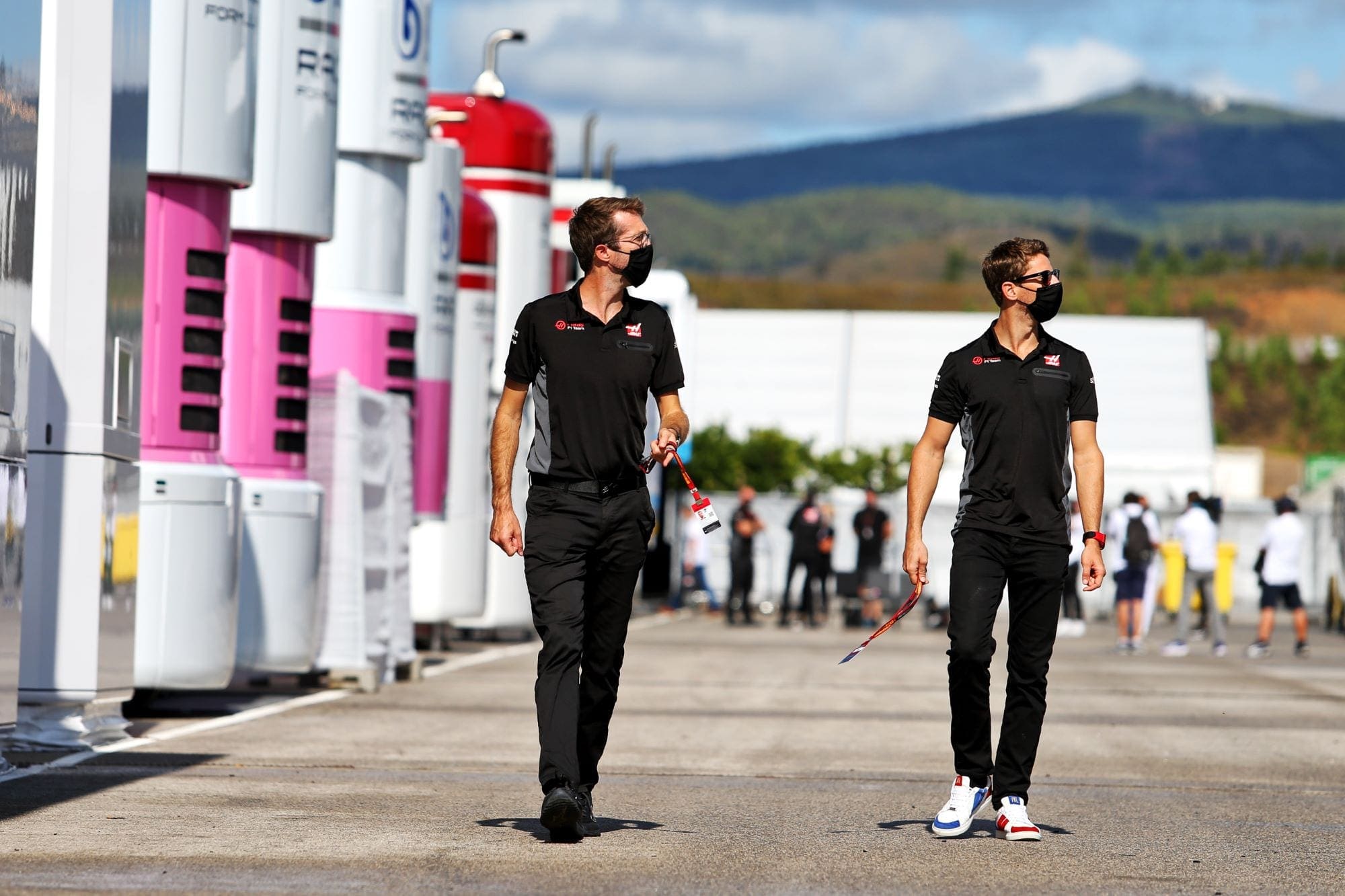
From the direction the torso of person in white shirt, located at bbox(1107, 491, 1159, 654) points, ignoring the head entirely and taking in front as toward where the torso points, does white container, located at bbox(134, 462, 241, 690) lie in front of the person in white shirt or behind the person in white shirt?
behind

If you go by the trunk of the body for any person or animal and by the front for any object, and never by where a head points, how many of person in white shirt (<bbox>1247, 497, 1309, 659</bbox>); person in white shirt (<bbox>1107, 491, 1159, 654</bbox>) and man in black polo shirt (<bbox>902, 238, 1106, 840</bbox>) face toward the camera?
1

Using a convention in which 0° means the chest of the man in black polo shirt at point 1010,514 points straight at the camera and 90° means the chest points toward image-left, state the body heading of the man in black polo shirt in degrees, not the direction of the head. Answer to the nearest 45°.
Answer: approximately 0°

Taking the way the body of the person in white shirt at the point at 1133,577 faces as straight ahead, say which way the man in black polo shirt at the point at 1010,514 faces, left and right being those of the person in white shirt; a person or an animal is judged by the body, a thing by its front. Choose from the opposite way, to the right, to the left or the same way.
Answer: the opposite way

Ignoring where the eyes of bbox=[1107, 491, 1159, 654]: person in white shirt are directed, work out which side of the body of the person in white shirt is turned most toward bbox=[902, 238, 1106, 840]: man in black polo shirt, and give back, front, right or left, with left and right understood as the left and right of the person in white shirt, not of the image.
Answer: back

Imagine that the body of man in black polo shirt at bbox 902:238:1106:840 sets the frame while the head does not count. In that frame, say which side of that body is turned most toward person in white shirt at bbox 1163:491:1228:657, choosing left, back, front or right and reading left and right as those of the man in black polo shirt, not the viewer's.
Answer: back

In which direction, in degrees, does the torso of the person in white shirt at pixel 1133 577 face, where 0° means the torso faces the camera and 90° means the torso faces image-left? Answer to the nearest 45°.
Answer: approximately 180°

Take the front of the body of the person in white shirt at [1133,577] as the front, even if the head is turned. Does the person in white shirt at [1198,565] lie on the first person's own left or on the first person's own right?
on the first person's own right

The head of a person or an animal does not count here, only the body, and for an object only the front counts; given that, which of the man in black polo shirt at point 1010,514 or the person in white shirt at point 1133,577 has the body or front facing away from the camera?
the person in white shirt

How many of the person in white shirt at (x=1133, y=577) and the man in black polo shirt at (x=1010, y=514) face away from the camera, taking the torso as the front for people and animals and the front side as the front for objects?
1

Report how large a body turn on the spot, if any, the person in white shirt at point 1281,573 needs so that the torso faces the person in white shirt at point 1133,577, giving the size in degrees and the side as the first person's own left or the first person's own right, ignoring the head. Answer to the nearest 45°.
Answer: approximately 45° to the first person's own left

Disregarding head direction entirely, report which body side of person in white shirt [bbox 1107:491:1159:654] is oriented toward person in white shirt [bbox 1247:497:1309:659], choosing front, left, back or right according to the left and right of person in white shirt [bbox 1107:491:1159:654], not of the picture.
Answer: right
